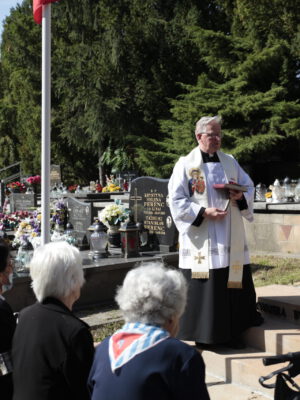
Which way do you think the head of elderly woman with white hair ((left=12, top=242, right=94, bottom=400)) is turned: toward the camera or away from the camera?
away from the camera

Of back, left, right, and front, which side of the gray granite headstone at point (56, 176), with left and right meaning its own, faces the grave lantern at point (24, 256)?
front

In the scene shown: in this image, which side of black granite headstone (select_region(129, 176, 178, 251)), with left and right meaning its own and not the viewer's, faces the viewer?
front

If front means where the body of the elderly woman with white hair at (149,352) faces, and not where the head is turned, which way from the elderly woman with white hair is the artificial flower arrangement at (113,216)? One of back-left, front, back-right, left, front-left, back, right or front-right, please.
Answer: front-left

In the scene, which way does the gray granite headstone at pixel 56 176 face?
toward the camera

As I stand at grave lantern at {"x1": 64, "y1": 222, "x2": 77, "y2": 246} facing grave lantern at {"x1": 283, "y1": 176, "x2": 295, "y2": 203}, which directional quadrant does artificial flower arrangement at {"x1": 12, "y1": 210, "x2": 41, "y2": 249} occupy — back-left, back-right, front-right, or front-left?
back-left

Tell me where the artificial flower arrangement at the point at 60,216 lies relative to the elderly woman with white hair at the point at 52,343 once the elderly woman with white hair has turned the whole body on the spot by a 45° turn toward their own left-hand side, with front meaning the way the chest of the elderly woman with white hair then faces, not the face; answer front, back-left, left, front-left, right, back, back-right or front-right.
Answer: front

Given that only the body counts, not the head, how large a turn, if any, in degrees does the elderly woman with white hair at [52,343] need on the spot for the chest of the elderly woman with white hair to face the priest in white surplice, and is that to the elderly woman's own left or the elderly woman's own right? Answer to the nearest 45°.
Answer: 0° — they already face them

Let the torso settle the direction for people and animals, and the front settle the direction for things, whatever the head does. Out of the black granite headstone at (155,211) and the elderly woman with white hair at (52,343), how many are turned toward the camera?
1

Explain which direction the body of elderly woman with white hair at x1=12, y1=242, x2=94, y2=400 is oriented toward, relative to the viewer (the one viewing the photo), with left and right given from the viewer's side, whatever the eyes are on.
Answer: facing away from the viewer and to the right of the viewer

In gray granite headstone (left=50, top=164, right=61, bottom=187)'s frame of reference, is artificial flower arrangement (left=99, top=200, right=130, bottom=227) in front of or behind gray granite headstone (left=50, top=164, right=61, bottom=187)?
in front
